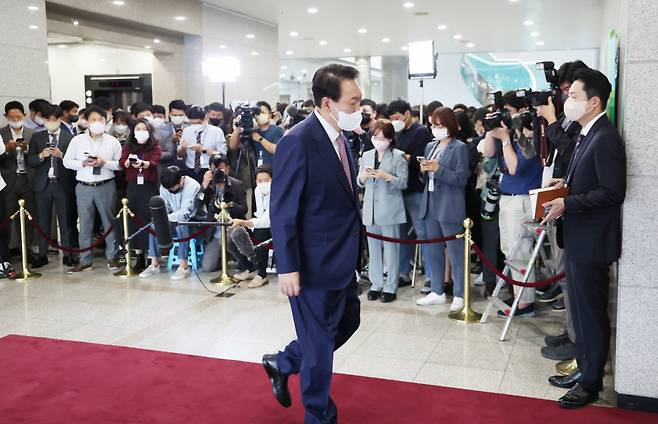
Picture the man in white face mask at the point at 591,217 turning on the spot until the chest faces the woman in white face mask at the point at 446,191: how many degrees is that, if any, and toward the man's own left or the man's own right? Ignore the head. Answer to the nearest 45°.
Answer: approximately 45° to the man's own right

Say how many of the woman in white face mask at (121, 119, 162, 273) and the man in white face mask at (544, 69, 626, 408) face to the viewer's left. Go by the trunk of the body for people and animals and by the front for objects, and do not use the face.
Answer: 1

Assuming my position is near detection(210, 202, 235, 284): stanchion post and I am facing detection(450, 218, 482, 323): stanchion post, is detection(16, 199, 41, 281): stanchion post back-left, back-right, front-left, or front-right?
back-right

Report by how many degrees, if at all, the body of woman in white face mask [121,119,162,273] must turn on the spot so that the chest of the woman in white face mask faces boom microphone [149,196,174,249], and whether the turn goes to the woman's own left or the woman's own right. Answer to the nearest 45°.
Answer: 0° — they already face it

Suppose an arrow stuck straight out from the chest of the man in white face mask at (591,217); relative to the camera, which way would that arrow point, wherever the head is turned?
to the viewer's left

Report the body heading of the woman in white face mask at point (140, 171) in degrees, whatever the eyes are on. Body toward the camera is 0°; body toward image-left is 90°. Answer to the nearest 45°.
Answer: approximately 0°
